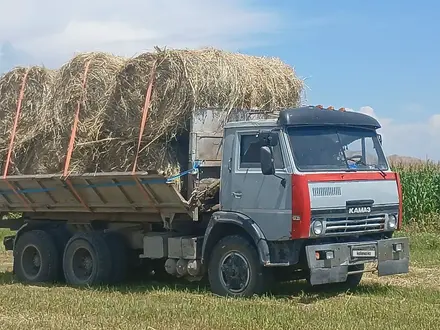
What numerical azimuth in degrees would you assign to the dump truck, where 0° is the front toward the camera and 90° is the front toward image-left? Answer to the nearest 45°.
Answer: approximately 315°
